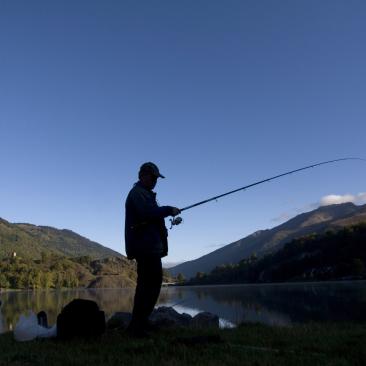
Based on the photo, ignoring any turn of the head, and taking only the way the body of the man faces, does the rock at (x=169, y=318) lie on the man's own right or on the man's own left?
on the man's own left

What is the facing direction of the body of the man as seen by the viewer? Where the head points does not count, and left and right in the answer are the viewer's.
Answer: facing to the right of the viewer

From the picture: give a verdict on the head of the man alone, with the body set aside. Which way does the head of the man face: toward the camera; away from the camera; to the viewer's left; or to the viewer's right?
to the viewer's right
